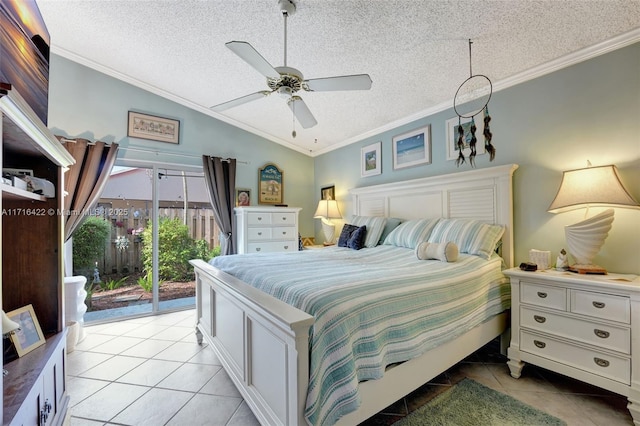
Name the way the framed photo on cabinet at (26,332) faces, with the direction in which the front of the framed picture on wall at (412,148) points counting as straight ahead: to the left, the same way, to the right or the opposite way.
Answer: the opposite way

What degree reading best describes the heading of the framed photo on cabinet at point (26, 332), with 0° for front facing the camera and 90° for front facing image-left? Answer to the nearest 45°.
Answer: approximately 315°

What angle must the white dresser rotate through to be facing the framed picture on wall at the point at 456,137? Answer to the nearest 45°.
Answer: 0° — it already faces it

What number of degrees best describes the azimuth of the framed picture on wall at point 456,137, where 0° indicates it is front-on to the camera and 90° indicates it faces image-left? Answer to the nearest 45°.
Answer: approximately 45°

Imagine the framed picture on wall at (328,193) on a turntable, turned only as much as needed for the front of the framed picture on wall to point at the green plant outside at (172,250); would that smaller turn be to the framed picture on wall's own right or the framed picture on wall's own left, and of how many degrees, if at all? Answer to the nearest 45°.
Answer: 0° — it already faces it

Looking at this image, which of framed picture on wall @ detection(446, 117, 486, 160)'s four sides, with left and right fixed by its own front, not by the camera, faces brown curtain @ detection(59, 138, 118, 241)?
front

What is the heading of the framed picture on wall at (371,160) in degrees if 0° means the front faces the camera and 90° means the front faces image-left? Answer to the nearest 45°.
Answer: approximately 45°

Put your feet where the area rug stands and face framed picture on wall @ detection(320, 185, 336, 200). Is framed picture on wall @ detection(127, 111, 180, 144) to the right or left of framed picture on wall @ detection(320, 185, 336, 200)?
left

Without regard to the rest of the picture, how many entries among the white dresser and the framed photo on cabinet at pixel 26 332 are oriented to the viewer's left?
0

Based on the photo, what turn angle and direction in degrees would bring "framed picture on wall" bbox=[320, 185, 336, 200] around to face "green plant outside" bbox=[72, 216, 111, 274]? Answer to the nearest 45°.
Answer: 0° — it already faces it

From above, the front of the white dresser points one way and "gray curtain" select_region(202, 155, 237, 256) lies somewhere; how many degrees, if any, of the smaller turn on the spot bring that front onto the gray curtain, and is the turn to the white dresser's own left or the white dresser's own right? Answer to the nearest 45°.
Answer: approximately 135° to the white dresser's own right

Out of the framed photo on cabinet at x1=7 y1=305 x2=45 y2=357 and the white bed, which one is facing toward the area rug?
the framed photo on cabinet

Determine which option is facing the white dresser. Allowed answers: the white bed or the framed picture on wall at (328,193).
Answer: the framed picture on wall

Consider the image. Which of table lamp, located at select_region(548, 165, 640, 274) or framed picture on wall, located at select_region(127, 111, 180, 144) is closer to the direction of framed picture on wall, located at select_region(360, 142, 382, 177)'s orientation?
the framed picture on wall

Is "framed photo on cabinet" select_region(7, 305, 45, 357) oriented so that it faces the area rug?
yes
